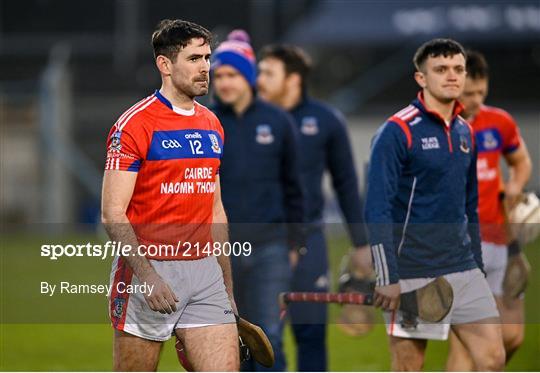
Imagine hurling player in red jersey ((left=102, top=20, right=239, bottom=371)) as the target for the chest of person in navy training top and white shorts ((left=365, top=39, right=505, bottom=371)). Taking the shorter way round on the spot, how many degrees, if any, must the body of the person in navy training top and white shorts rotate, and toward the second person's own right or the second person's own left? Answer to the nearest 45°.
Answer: approximately 90° to the second person's own right

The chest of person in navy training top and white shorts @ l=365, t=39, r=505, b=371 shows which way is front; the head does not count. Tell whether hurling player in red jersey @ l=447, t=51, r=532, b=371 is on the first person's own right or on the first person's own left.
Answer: on the first person's own left

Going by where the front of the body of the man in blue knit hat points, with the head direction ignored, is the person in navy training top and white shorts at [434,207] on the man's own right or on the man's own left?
on the man's own left

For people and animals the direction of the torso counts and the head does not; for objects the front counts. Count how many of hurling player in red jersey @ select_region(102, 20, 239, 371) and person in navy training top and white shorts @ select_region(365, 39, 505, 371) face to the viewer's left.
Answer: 0

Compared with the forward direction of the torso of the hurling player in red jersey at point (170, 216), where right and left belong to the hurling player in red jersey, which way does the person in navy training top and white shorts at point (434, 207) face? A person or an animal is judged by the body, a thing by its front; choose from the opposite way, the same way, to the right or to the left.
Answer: the same way

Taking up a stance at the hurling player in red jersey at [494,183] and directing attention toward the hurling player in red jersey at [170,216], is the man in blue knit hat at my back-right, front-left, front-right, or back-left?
front-right

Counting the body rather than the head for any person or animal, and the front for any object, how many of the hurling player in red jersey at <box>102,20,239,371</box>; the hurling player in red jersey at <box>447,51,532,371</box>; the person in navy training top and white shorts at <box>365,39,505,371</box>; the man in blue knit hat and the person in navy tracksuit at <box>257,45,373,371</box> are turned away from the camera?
0

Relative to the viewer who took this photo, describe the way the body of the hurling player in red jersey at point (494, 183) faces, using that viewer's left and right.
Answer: facing the viewer and to the left of the viewer

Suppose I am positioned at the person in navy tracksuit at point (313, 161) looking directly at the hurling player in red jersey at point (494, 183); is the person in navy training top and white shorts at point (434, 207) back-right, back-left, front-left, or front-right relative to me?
front-right

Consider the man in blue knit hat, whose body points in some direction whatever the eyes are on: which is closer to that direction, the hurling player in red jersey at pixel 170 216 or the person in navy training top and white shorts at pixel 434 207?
the hurling player in red jersey

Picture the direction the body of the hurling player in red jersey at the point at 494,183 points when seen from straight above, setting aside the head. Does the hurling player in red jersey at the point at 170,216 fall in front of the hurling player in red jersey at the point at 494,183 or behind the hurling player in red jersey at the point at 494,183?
in front

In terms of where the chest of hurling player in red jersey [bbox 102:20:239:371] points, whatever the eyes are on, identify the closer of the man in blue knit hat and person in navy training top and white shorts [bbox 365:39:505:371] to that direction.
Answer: the person in navy training top and white shorts

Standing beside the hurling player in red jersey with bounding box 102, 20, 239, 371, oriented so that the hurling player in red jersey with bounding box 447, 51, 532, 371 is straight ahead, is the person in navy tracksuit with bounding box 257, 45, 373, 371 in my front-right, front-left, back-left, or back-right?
front-left
